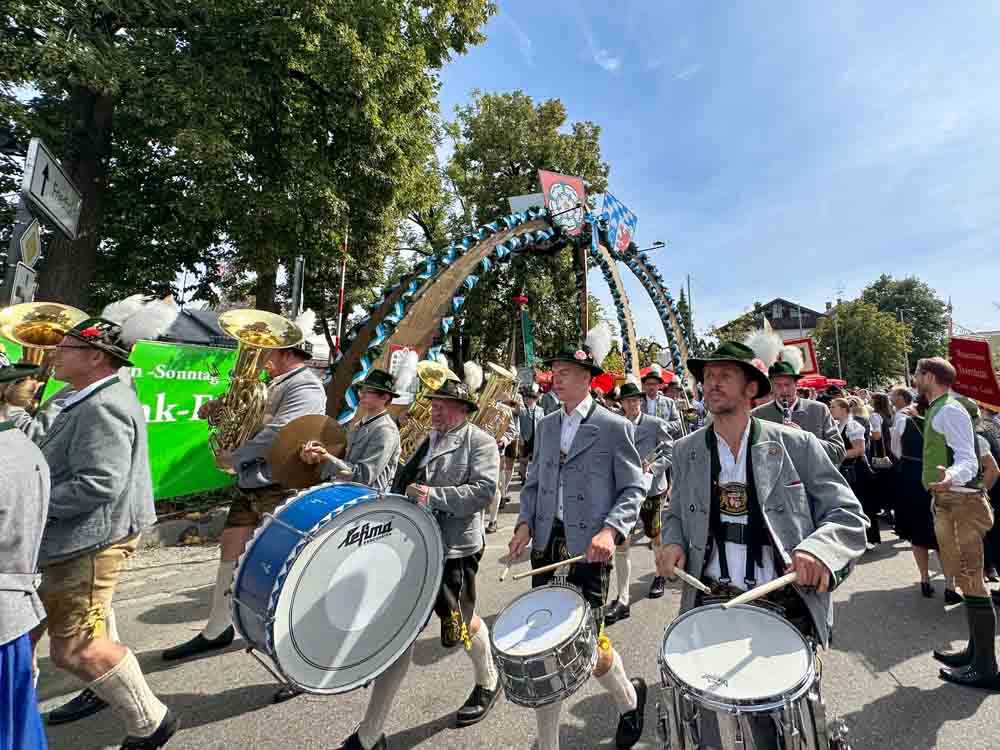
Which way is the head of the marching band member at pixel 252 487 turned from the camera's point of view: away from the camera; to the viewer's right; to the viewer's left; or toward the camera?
to the viewer's left

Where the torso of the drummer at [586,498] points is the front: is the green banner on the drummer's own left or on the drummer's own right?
on the drummer's own right

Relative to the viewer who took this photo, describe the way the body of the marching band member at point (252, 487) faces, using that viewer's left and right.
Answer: facing to the left of the viewer

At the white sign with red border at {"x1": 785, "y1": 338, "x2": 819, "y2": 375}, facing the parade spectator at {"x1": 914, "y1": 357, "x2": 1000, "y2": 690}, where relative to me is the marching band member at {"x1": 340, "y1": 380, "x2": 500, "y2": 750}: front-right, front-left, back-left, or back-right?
front-right

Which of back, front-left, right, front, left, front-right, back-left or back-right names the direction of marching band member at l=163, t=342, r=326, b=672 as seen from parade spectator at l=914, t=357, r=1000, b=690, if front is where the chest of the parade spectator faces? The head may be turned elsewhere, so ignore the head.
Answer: front-left

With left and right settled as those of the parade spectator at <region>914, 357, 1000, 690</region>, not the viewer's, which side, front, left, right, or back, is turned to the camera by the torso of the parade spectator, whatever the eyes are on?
left

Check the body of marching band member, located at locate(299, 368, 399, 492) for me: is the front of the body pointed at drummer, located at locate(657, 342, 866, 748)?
no

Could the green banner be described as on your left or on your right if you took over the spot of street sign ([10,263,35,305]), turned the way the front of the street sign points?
on your left

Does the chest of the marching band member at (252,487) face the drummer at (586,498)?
no

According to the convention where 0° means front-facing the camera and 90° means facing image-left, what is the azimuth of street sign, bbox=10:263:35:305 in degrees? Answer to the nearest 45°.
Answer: approximately 315°

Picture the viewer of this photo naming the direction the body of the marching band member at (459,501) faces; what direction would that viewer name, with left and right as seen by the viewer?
facing the viewer and to the left of the viewer

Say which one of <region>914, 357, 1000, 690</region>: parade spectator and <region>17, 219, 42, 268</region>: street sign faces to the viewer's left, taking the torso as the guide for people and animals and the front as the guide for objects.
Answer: the parade spectator

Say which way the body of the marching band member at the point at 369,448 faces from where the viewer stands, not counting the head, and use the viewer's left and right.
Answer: facing to the left of the viewer

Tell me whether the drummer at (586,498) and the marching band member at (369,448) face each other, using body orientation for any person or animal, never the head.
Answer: no

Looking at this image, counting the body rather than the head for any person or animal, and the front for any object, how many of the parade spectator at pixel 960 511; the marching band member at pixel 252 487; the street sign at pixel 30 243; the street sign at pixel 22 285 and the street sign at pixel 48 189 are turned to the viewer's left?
2

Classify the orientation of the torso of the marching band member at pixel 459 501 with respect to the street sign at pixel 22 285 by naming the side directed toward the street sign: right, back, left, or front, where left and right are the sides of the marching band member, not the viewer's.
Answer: right

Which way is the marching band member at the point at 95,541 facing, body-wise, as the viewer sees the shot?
to the viewer's left
